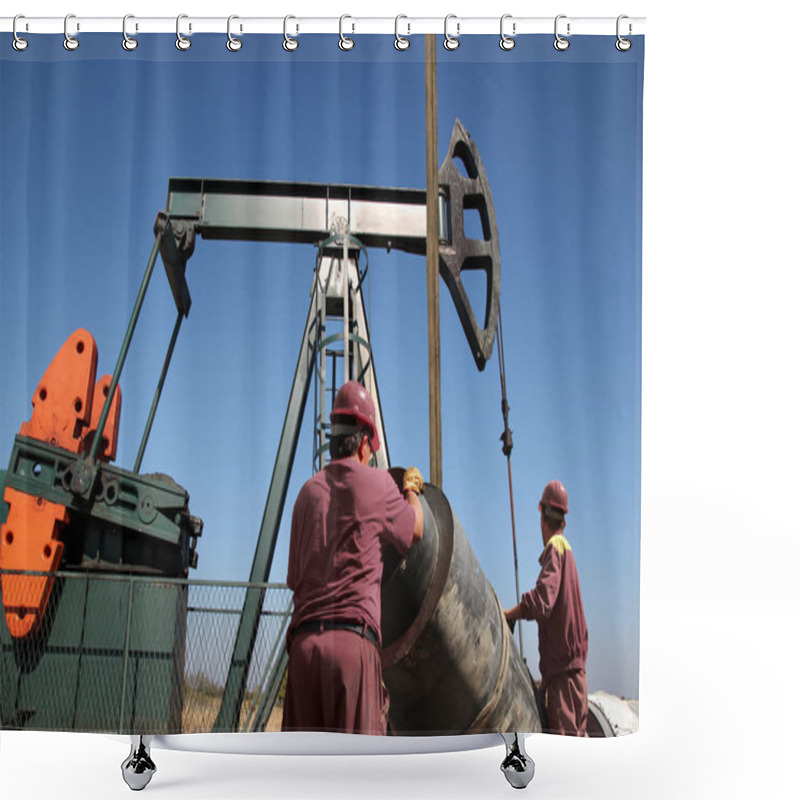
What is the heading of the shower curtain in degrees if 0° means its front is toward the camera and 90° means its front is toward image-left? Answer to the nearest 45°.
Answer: approximately 0°
